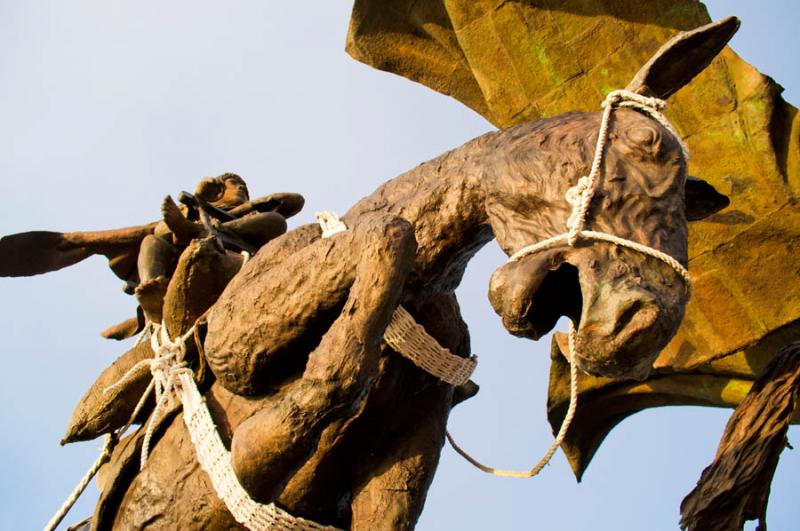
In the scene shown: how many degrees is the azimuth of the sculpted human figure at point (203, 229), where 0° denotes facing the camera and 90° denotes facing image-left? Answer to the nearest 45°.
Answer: approximately 315°
